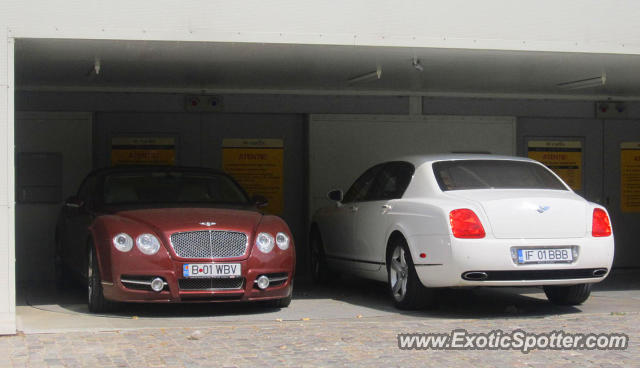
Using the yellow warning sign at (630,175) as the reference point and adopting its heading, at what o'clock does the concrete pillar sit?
The concrete pillar is roughly at 1 o'clock from the yellow warning sign.

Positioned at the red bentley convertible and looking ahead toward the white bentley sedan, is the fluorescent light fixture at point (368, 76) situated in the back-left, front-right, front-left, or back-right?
front-left

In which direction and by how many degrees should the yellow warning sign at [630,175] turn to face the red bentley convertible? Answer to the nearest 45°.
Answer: approximately 45° to its right

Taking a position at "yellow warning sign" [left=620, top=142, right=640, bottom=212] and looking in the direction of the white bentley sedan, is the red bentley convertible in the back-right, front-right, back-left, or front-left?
front-right

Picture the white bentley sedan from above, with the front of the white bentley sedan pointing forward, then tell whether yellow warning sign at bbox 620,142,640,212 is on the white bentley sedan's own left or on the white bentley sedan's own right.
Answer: on the white bentley sedan's own right

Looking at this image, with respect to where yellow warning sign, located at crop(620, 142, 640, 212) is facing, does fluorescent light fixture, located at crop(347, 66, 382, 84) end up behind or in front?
in front

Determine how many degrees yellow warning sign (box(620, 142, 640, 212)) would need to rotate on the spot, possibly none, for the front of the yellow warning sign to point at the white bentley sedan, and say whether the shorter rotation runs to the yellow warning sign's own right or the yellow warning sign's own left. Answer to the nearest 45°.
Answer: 0° — it already faces it

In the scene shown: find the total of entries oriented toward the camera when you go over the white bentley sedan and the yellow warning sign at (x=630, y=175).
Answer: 1

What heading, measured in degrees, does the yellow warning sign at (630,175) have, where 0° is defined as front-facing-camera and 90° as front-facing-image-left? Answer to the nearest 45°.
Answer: approximately 0°

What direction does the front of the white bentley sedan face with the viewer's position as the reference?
facing away from the viewer and to the left of the viewer
